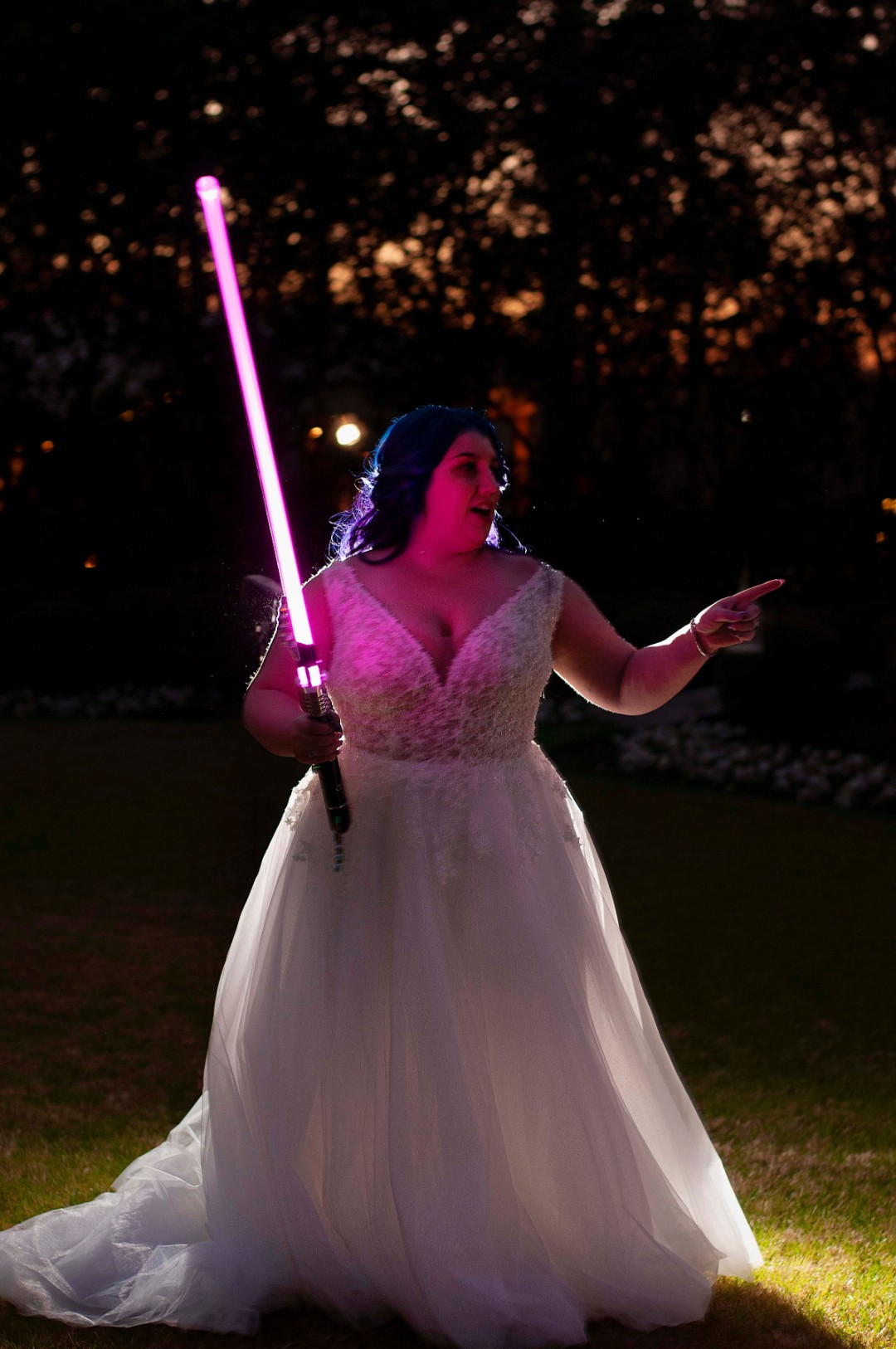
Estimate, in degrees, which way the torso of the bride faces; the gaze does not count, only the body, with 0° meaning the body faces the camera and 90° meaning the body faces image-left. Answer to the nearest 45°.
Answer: approximately 0°
